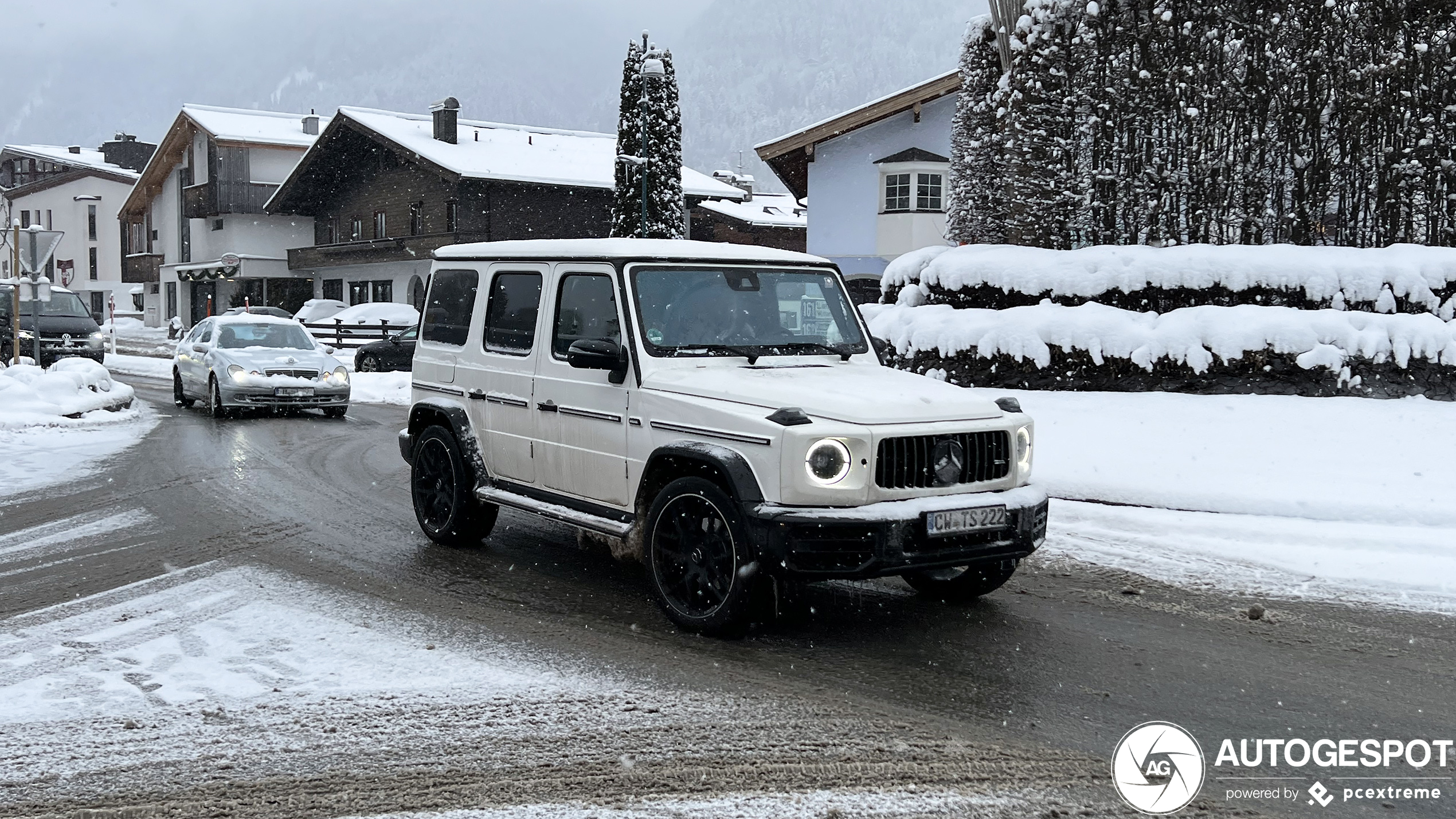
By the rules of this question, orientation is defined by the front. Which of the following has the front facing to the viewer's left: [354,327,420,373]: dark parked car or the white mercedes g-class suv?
the dark parked car

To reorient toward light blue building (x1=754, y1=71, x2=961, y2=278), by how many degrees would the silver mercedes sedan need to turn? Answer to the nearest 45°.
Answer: approximately 90° to its left

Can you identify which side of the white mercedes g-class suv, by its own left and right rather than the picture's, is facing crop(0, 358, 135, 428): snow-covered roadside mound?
back

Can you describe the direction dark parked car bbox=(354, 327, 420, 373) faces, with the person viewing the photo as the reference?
facing to the left of the viewer

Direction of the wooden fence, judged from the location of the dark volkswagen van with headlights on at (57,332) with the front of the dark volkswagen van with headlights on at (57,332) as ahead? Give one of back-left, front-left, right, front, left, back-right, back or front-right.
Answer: left

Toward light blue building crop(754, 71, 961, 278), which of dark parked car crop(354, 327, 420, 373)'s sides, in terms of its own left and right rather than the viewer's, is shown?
back

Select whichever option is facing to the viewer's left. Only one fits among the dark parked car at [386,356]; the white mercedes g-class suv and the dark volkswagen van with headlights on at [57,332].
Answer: the dark parked car at [386,356]

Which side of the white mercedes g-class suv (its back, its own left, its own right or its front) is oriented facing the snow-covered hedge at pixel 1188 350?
left

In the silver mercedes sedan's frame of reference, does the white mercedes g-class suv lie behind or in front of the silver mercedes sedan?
in front

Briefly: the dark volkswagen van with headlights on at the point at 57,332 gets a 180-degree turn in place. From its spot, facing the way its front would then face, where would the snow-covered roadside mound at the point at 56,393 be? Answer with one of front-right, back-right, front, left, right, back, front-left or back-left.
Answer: back-left

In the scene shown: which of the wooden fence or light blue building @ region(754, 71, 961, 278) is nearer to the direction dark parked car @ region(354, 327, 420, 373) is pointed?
the wooden fence

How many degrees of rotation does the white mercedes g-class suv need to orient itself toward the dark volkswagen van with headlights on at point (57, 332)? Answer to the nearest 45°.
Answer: approximately 180°

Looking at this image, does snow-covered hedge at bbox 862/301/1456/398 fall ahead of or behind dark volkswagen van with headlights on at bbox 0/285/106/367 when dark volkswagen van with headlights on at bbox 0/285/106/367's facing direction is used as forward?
ahead
